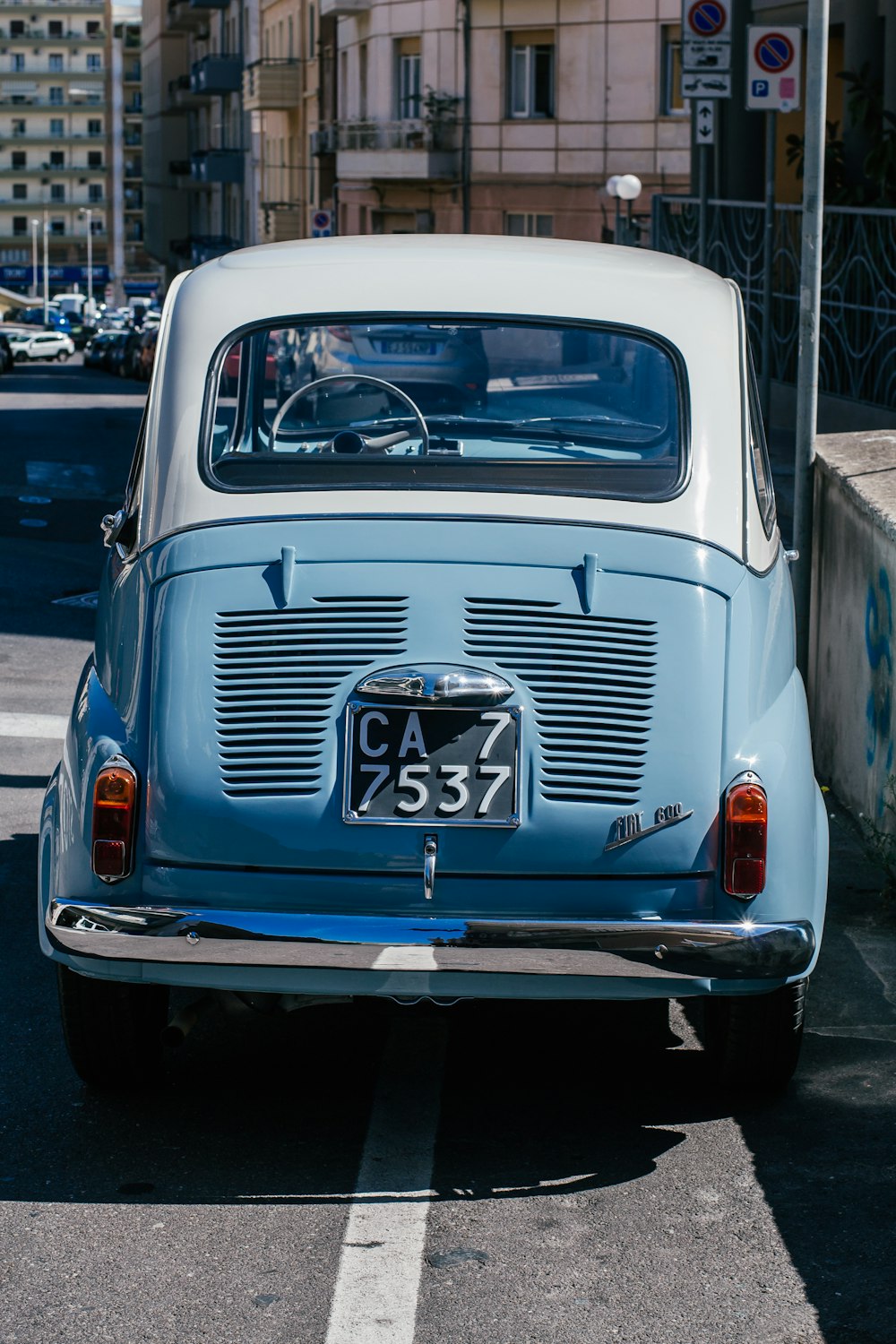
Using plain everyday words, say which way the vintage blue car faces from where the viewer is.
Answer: facing away from the viewer

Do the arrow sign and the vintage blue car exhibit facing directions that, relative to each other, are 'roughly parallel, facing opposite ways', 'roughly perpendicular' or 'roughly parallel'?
roughly parallel, facing opposite ways

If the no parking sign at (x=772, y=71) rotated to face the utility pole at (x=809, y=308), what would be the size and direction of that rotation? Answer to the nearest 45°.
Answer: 0° — it already faces it

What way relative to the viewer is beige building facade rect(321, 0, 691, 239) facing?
toward the camera

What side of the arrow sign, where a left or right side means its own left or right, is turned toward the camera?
front

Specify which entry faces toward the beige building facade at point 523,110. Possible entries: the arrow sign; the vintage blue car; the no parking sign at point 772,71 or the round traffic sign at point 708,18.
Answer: the vintage blue car

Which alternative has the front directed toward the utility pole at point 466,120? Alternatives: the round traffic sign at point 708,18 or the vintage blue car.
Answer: the vintage blue car

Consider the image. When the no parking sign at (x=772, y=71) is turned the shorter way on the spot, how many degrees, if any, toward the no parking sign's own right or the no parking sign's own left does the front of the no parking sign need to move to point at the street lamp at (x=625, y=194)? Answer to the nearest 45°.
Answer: approximately 180°

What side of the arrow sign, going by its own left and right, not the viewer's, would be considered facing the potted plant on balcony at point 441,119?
back

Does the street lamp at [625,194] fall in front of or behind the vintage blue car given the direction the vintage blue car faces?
in front

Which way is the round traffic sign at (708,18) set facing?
toward the camera

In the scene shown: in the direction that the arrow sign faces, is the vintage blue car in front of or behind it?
in front

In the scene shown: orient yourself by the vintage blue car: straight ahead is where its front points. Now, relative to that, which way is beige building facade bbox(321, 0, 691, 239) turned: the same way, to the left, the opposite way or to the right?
the opposite way

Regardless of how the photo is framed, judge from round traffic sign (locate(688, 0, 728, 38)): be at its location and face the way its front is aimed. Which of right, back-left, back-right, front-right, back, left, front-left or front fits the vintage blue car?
front

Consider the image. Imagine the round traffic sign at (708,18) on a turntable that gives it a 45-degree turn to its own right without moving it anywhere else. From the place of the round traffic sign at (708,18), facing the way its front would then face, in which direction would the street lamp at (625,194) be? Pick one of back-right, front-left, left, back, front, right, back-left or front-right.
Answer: back-right
